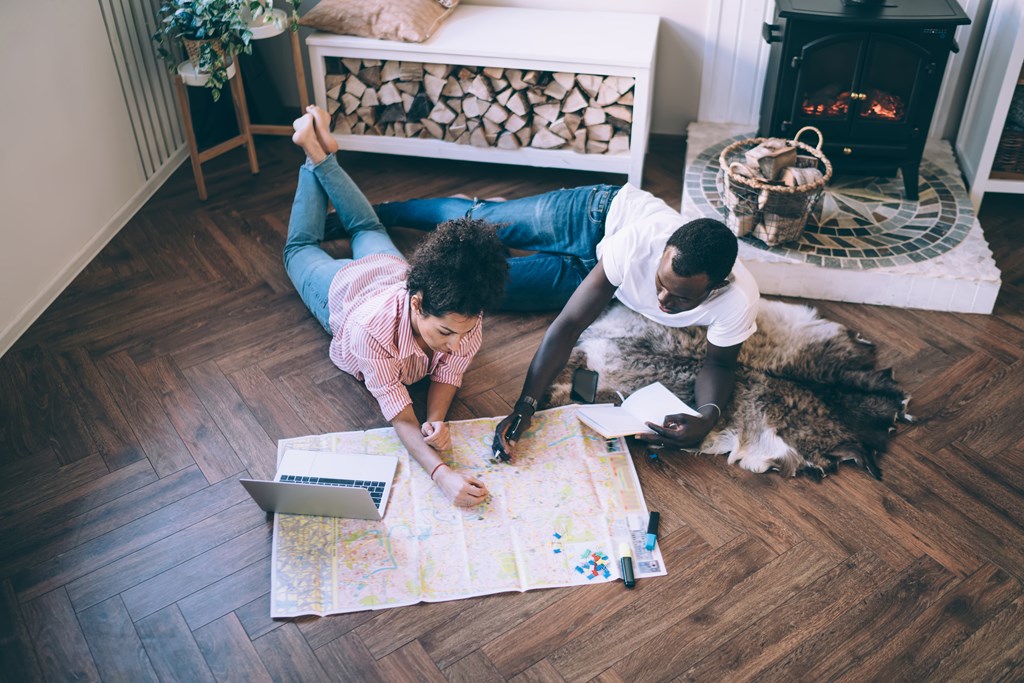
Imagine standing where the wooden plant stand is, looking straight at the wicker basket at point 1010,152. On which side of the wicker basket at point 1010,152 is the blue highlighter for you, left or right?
right

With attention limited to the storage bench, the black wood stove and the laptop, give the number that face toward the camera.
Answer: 2

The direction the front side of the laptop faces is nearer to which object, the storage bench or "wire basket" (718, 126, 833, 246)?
the storage bench

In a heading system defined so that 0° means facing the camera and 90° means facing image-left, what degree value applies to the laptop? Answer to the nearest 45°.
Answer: approximately 180°

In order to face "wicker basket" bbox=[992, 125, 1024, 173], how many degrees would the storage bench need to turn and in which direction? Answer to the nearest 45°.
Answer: approximately 90° to its left

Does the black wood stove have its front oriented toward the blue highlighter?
yes

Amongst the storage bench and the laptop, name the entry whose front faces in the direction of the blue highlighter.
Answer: the storage bench

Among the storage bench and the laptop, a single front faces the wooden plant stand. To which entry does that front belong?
the laptop

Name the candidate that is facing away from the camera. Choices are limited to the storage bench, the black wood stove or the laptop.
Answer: the laptop
